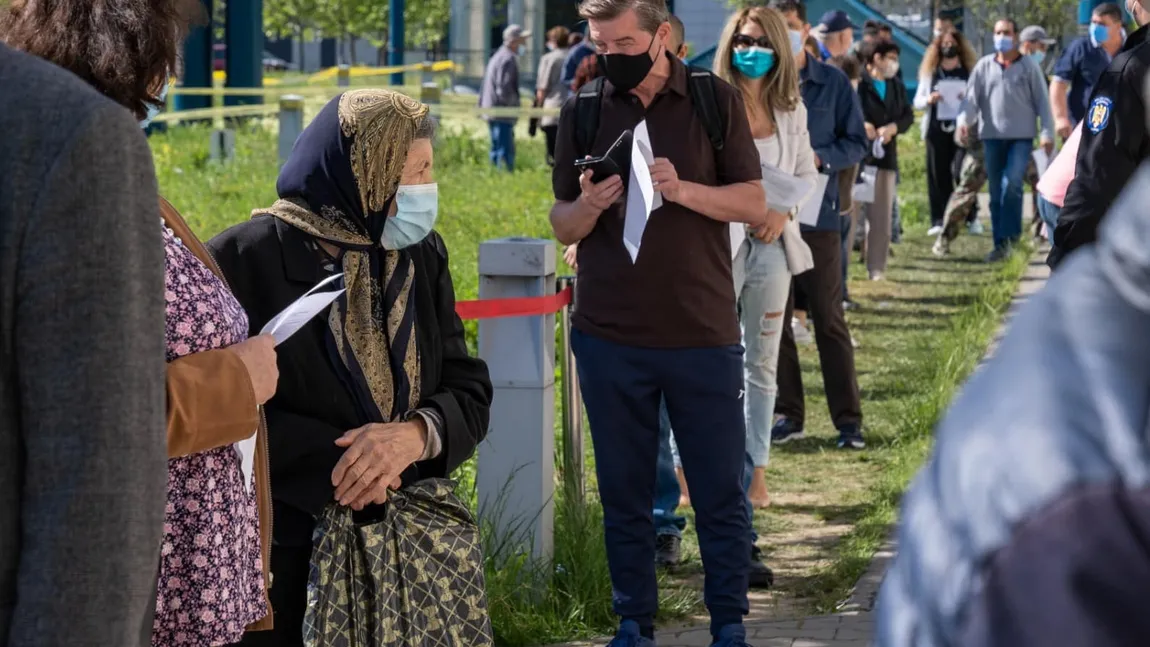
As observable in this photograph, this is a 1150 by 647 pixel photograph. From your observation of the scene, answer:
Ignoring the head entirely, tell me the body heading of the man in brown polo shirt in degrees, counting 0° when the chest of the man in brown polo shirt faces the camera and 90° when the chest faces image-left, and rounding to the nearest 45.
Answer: approximately 0°

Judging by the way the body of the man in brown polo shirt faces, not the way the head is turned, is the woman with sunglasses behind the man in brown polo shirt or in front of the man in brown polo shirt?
behind

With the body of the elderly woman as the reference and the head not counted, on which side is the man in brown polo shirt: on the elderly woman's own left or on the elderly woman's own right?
on the elderly woman's own left
